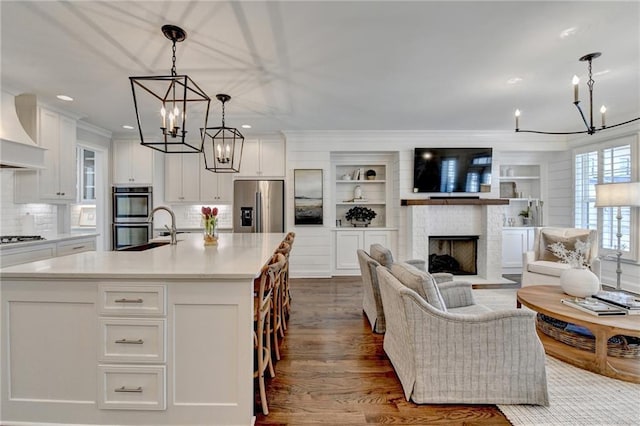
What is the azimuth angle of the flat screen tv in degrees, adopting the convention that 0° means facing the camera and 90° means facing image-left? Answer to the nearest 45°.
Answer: approximately 0°

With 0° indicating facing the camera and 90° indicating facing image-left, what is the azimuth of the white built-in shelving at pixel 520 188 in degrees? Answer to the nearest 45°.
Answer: approximately 0°
